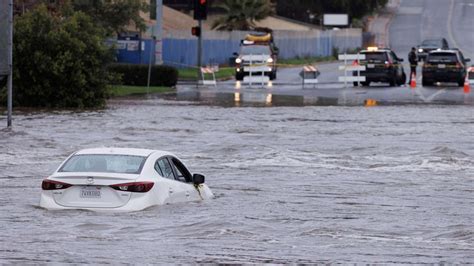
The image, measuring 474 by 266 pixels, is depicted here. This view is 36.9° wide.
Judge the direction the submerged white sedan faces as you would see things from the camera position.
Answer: facing away from the viewer and to the right of the viewer

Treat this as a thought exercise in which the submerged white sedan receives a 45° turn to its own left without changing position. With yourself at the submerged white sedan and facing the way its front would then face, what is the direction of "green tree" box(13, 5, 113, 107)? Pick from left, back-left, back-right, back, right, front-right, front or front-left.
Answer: front
